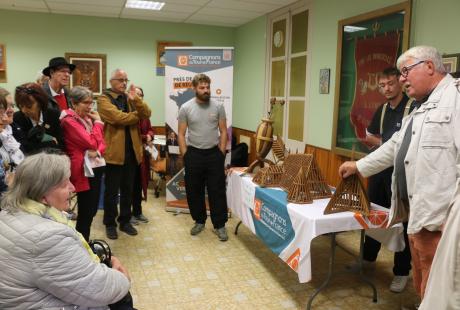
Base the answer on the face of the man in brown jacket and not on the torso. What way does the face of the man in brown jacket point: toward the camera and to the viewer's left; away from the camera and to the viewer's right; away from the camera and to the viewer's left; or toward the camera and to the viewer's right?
toward the camera and to the viewer's right

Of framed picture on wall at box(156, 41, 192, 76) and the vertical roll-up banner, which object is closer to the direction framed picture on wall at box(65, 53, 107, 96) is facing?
the vertical roll-up banner

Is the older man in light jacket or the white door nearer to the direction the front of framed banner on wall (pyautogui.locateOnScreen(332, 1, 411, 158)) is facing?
the older man in light jacket

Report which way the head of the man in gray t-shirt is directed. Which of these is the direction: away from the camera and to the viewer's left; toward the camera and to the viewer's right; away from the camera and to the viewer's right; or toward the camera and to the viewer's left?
toward the camera and to the viewer's right

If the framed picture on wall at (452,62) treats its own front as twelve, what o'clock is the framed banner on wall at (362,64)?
the framed banner on wall at (362,64) is roughly at 3 o'clock from the framed picture on wall at (452,62).

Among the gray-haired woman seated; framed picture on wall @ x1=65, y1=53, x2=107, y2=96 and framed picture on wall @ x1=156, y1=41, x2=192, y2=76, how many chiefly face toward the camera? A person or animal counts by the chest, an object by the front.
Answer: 2

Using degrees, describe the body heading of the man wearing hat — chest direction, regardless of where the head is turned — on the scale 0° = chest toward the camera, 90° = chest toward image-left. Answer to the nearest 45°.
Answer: approximately 315°

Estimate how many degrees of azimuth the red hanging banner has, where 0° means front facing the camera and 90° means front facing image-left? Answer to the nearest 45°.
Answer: approximately 45°

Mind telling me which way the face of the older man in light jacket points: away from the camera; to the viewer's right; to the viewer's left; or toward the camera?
to the viewer's left

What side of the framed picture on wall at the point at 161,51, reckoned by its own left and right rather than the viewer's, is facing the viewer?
front

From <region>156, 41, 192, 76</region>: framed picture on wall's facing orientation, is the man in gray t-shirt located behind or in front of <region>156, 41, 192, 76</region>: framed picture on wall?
in front

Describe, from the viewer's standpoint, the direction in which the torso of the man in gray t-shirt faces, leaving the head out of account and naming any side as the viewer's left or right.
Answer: facing the viewer

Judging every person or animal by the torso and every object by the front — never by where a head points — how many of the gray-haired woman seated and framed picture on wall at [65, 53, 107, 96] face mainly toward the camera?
1

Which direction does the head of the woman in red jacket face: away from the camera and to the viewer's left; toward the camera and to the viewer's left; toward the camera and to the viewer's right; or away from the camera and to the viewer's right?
toward the camera and to the viewer's right

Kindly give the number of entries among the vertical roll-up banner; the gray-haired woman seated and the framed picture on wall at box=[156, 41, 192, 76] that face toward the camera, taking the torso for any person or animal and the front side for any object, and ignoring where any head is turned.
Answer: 2

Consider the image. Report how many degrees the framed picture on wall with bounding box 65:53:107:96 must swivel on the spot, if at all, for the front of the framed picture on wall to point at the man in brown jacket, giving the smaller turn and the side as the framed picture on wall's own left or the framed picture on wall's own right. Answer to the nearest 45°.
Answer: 0° — it already faces them

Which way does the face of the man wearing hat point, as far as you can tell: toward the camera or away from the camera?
toward the camera
